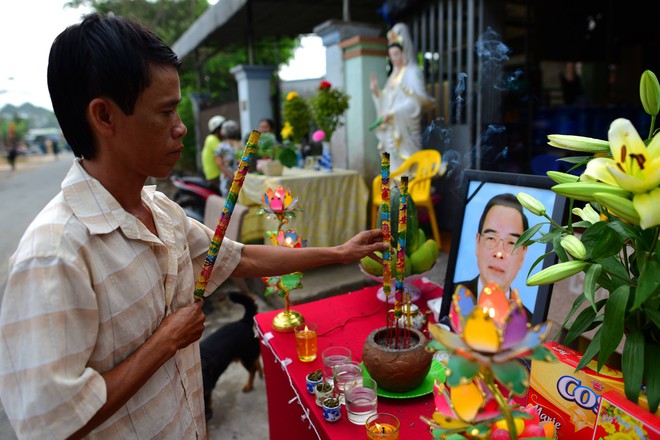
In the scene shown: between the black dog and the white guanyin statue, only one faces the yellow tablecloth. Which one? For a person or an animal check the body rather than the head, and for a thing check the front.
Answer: the white guanyin statue

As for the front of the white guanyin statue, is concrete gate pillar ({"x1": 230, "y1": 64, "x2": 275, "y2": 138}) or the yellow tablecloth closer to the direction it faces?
the yellow tablecloth

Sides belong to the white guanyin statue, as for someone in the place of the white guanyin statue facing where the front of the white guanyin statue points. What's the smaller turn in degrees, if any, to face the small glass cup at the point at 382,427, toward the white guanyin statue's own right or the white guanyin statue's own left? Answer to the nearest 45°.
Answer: approximately 45° to the white guanyin statue's own left

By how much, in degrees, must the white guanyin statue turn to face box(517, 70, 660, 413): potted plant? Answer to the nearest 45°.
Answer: approximately 45° to its left
